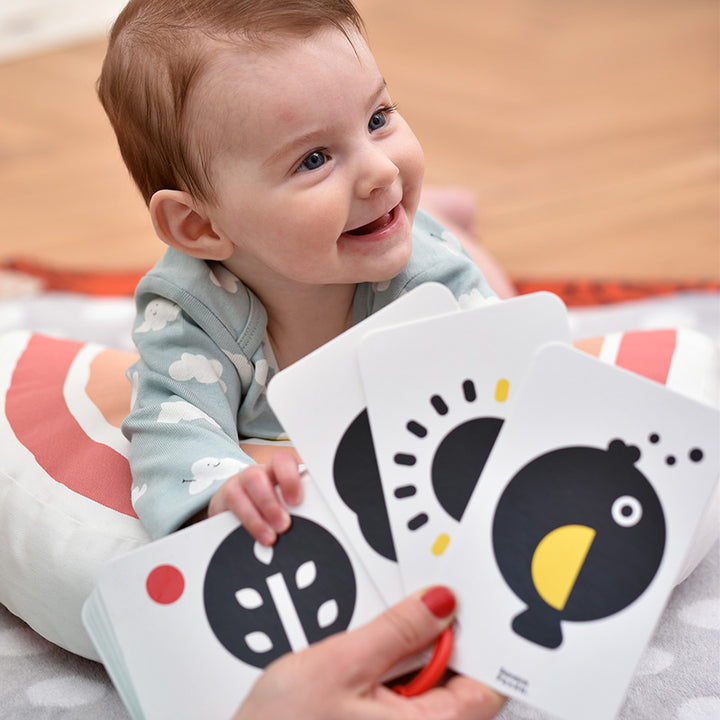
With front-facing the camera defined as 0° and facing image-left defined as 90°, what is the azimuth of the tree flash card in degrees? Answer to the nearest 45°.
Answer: approximately 0°

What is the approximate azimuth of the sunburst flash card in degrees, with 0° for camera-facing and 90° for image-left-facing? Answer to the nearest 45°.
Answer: approximately 0°
